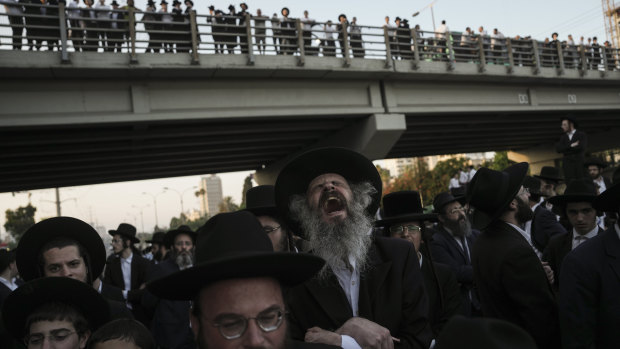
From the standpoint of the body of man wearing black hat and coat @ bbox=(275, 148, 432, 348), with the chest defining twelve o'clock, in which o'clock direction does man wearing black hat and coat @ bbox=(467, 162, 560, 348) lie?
man wearing black hat and coat @ bbox=(467, 162, 560, 348) is roughly at 8 o'clock from man wearing black hat and coat @ bbox=(275, 148, 432, 348).

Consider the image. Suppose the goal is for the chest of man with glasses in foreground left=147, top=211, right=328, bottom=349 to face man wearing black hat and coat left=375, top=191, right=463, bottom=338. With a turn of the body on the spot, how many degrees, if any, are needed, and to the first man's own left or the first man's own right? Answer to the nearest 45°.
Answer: approximately 90° to the first man's own left

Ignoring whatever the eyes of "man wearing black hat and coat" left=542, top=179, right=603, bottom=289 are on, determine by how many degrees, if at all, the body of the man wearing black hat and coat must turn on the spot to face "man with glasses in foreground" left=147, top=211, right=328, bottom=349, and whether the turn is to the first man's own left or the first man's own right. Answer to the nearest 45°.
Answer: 0° — they already face them

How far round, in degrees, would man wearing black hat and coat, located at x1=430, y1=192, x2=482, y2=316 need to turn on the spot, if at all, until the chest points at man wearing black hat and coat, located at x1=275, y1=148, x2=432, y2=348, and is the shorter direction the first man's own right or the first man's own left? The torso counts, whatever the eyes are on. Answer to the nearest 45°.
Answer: approximately 45° to the first man's own right

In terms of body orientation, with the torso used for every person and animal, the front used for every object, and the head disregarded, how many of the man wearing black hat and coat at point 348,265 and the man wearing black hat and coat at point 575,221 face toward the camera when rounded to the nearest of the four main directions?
2

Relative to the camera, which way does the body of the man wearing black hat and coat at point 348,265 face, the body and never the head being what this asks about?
toward the camera

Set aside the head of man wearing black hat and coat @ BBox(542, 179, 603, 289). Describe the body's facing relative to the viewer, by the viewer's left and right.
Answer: facing the viewer

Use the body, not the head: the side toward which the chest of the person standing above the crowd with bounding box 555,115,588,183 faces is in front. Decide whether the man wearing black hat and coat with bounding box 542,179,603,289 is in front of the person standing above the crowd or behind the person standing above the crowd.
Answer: in front

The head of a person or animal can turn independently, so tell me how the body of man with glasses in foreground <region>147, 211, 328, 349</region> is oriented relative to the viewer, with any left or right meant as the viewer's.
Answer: facing the viewer and to the right of the viewer

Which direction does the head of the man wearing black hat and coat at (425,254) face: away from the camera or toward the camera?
toward the camera

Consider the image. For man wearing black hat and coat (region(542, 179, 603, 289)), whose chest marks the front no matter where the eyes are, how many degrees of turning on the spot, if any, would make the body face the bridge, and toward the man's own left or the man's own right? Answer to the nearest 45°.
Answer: approximately 135° to the man's own right

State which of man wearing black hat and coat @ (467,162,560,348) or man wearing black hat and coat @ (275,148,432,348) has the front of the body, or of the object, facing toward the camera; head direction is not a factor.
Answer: man wearing black hat and coat @ (275,148,432,348)

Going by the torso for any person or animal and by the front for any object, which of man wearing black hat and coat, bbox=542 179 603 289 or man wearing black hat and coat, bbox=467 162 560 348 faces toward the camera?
man wearing black hat and coat, bbox=542 179 603 289

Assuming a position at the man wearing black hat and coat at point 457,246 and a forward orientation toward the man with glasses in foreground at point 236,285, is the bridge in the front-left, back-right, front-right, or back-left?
back-right

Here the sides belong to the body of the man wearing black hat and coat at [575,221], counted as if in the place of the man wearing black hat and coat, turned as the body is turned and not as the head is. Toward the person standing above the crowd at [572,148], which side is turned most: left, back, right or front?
back
